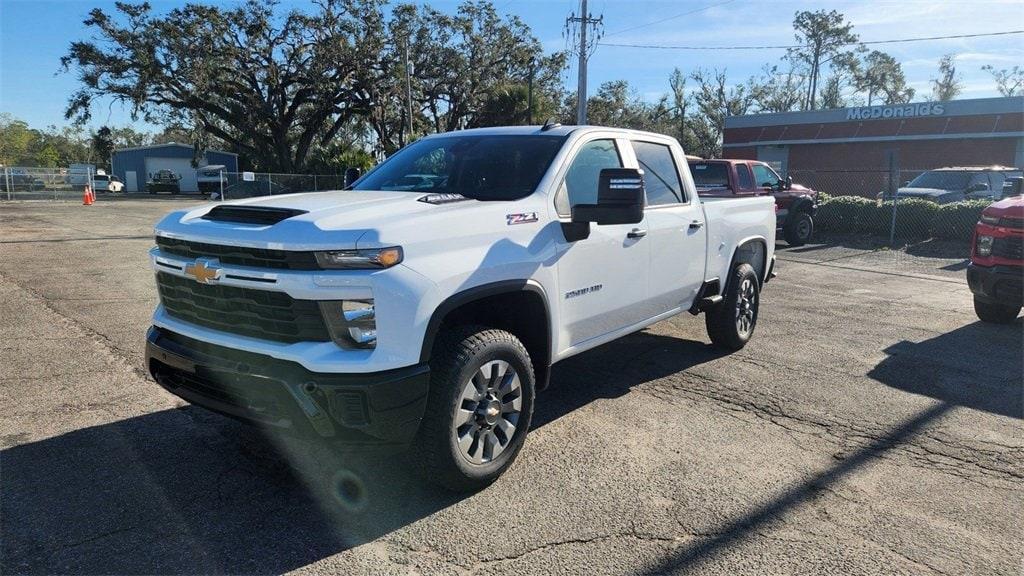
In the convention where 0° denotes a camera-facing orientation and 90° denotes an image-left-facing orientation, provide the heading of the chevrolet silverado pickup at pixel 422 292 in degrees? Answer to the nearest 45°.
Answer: approximately 45°

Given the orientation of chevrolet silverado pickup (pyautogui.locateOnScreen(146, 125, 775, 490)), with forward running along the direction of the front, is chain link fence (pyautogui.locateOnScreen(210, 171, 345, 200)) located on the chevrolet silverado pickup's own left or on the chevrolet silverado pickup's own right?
on the chevrolet silverado pickup's own right

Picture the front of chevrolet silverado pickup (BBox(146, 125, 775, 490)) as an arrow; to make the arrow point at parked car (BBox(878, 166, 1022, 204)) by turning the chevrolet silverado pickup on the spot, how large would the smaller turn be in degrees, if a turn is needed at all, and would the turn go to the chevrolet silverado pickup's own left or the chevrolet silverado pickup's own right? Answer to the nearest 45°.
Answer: approximately 180°

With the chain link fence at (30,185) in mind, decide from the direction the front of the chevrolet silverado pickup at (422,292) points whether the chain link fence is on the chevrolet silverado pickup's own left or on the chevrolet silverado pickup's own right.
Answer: on the chevrolet silverado pickup's own right

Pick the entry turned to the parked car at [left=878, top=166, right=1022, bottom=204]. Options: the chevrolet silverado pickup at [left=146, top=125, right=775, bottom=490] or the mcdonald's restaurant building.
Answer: the mcdonald's restaurant building

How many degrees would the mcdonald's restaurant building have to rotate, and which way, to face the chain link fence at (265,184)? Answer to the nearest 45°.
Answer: approximately 45° to its right

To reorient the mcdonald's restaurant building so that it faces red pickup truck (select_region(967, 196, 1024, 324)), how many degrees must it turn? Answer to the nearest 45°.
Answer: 0° — it already faces it

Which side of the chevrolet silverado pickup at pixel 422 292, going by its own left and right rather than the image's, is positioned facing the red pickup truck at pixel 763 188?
back

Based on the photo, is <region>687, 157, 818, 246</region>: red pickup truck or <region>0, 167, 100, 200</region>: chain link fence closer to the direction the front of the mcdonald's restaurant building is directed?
the red pickup truck

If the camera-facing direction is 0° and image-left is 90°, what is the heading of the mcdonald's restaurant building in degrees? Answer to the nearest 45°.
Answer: approximately 0°

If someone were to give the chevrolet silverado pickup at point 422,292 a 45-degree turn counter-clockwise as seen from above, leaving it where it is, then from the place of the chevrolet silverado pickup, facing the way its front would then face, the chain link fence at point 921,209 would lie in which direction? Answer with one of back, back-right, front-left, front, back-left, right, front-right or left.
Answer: back-left
